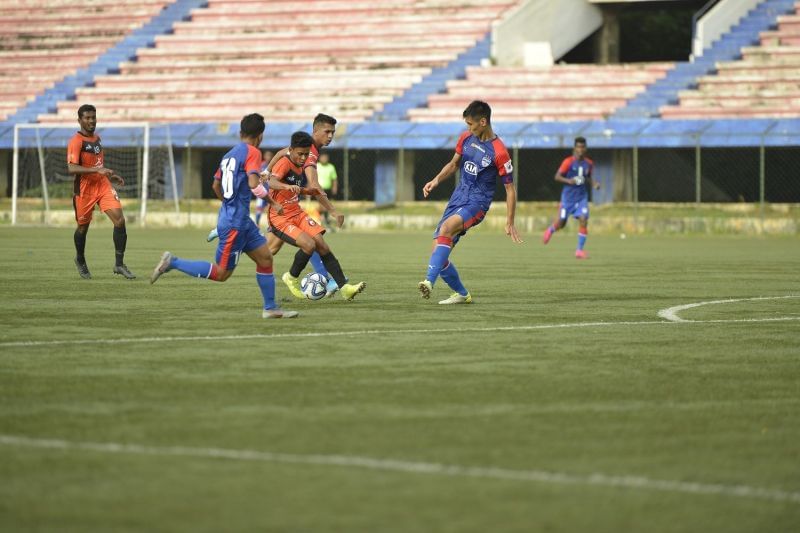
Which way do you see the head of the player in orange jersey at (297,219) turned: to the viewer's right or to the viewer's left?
to the viewer's right

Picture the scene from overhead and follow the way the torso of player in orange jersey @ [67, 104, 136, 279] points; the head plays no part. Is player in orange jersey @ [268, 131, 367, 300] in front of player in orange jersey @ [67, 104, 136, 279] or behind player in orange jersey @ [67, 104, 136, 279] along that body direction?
in front

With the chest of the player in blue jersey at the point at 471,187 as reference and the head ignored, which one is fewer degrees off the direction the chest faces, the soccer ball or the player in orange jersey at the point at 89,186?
the soccer ball

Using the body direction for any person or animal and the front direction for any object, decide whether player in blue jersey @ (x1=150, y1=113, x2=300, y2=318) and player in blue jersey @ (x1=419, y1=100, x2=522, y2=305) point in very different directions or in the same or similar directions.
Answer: very different directions

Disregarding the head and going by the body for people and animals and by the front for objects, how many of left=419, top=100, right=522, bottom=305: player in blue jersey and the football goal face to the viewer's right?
0

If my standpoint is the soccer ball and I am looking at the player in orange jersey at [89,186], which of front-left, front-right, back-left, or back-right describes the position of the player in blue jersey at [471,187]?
back-right

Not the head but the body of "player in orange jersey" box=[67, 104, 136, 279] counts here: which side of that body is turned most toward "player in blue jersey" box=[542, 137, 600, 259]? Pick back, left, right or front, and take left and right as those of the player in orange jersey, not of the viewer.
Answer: left

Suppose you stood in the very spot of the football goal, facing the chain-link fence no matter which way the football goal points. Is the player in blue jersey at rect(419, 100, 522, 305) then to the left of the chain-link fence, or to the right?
right

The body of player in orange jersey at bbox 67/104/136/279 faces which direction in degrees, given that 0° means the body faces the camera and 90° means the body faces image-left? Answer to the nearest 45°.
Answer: approximately 315°

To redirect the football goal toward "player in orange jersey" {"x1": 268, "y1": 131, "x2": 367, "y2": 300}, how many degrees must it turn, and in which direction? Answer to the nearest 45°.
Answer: approximately 45° to its left

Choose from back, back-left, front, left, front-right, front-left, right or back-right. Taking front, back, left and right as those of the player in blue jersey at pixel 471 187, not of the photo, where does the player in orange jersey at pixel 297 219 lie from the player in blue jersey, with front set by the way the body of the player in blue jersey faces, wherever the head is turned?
front-right

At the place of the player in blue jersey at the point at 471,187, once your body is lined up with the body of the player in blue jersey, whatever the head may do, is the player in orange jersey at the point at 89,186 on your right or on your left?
on your right

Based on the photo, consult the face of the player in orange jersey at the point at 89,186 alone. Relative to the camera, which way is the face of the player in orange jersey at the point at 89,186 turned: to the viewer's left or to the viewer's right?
to the viewer's right

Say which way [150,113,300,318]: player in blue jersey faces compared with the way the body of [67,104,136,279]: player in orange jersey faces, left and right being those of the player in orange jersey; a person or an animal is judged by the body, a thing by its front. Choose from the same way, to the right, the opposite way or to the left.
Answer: to the left

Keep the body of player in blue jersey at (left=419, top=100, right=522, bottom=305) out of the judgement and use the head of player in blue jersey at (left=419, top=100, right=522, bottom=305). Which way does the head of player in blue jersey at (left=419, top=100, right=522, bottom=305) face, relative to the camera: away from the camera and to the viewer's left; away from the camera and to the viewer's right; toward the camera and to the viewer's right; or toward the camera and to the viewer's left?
toward the camera and to the viewer's left
